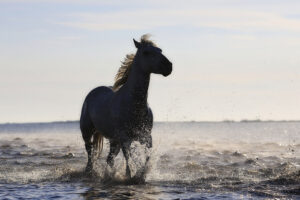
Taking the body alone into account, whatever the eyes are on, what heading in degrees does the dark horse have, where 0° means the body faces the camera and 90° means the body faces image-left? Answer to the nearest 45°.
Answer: approximately 315°
